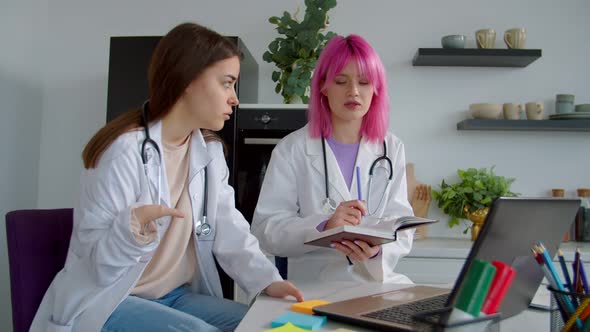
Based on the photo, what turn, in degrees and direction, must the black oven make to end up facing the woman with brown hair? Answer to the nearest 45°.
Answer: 0° — it already faces them

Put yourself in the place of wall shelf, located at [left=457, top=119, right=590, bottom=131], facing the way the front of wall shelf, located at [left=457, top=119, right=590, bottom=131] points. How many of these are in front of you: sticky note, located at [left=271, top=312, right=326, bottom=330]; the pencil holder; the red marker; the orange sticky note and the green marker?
5

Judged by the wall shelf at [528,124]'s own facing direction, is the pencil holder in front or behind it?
in front

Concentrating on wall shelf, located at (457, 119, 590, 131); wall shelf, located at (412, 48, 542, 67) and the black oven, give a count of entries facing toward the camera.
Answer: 3

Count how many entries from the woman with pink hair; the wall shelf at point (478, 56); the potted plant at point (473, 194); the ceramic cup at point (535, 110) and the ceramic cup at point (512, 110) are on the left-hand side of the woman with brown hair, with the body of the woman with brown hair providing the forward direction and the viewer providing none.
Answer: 5

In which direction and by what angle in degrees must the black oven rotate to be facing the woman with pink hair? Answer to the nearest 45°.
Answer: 0° — it already faces them

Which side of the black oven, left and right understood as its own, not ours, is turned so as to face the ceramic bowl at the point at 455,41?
left

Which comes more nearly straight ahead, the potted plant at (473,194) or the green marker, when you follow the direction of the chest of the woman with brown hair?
the green marker

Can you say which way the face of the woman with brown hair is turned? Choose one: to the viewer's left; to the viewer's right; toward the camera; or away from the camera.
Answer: to the viewer's right

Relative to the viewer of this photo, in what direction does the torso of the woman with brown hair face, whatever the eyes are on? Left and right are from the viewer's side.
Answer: facing the viewer and to the right of the viewer
